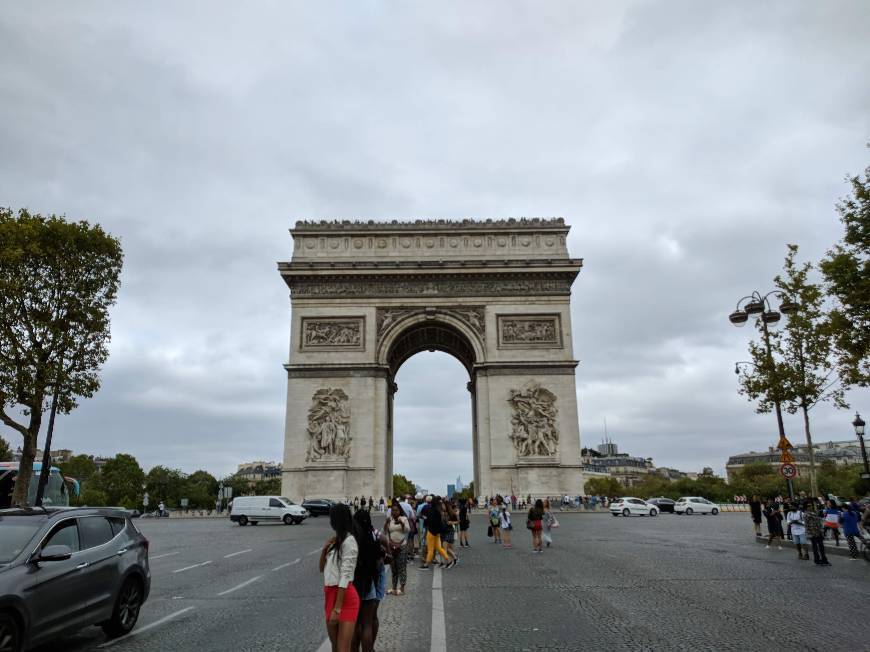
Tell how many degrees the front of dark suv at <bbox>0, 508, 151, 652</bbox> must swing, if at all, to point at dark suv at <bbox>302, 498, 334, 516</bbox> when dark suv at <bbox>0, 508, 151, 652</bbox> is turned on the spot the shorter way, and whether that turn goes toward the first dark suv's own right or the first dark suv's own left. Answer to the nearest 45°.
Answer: approximately 180°

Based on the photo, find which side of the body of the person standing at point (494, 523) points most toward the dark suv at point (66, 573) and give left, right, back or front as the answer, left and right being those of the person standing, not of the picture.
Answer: front

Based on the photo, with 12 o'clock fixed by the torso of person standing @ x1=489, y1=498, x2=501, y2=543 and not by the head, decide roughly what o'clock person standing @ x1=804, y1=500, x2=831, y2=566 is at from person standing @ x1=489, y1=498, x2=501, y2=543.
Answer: person standing @ x1=804, y1=500, x2=831, y2=566 is roughly at 10 o'clock from person standing @ x1=489, y1=498, x2=501, y2=543.

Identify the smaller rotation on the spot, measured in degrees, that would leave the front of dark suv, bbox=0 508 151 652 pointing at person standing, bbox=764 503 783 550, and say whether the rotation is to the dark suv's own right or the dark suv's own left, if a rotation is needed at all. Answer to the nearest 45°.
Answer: approximately 135° to the dark suv's own left

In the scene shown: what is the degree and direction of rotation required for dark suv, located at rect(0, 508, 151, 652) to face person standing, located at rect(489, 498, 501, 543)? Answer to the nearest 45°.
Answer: approximately 180°

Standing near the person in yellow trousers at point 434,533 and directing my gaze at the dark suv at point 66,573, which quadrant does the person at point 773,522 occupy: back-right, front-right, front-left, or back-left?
back-left

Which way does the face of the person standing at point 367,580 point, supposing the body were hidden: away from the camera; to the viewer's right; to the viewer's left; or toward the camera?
away from the camera
